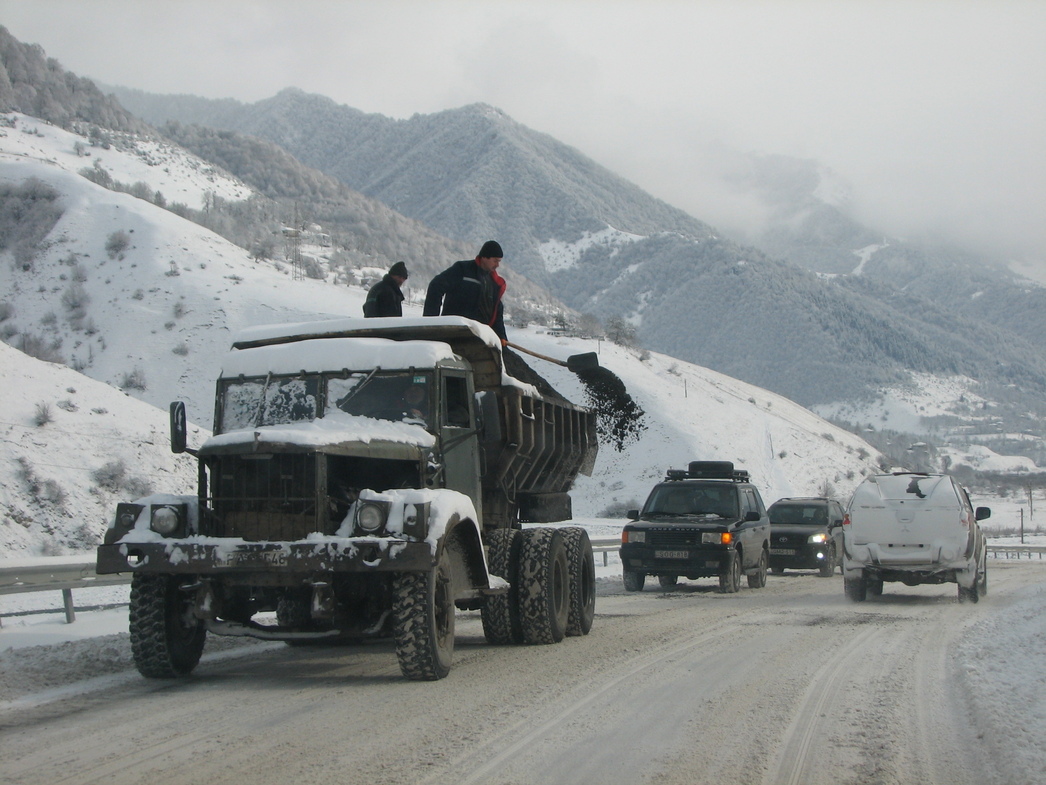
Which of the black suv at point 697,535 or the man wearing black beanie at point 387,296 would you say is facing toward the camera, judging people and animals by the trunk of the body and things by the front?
the black suv

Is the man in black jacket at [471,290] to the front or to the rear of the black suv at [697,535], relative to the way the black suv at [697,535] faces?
to the front

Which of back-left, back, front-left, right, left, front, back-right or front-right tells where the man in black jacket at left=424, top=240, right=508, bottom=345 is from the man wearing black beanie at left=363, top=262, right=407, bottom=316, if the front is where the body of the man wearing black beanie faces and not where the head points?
front

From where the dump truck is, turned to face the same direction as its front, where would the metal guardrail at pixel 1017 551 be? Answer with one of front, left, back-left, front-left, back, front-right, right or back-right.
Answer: back

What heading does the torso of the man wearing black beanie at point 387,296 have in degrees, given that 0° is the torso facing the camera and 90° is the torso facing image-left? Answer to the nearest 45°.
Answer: approximately 270°

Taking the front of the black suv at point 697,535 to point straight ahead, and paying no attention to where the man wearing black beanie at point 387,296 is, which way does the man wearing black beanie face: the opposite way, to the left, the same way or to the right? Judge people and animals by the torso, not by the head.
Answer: to the left

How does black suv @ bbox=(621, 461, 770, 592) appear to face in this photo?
toward the camera

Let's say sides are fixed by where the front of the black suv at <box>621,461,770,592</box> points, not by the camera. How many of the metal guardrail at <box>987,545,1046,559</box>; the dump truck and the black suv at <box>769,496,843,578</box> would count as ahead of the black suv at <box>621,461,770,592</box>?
1

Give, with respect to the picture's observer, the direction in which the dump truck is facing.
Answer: facing the viewer and to the left of the viewer

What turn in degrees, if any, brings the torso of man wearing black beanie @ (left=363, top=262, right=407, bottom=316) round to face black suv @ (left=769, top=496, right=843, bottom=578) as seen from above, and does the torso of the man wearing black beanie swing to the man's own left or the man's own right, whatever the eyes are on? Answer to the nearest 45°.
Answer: approximately 45° to the man's own left

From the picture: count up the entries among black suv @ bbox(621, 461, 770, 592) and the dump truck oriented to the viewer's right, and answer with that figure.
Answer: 0

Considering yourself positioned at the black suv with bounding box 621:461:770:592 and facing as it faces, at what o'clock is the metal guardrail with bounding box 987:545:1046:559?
The metal guardrail is roughly at 7 o'clock from the black suv.
